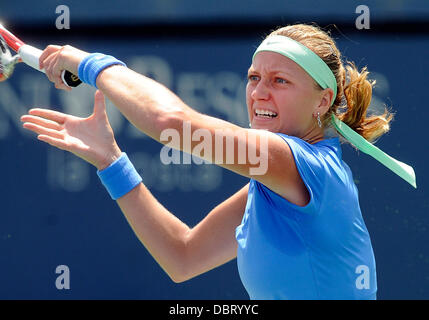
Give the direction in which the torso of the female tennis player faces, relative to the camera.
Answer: to the viewer's left
